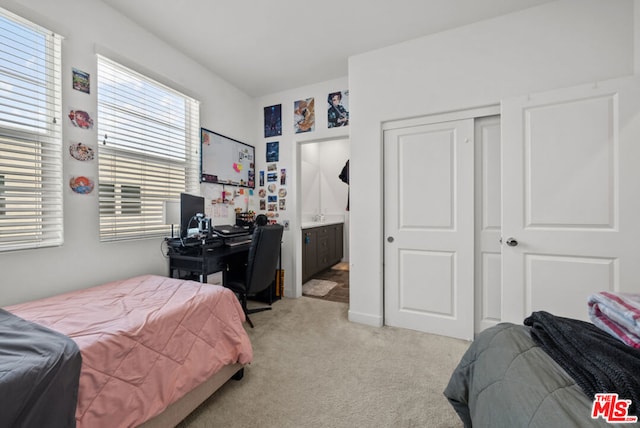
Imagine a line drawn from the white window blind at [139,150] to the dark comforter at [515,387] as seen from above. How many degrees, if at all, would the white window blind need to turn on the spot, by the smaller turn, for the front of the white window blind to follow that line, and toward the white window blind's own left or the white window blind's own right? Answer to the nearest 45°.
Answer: approximately 45° to the white window blind's own right

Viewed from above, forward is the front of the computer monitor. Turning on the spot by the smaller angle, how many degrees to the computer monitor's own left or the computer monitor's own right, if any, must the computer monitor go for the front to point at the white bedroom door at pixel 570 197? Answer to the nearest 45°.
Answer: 0° — it already faces it

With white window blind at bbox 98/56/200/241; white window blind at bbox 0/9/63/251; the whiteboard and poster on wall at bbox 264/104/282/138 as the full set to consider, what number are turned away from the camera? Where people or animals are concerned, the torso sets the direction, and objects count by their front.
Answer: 0

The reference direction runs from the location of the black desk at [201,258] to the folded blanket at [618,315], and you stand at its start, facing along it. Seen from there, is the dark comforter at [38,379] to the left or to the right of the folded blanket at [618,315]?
right

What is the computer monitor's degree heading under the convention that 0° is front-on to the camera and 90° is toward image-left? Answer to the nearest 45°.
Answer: approximately 315°

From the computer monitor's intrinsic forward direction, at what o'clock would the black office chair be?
The black office chair is roughly at 11 o'clock from the computer monitor.

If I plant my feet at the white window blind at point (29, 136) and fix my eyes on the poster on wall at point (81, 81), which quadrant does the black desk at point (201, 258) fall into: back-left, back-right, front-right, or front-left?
front-right

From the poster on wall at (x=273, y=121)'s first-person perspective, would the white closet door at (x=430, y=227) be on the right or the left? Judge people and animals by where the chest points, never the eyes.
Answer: on its left

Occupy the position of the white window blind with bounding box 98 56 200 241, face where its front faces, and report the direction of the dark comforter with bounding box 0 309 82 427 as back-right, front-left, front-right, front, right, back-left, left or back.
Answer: front-right

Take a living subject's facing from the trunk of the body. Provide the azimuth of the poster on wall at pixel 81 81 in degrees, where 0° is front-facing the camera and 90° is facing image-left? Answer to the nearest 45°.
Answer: approximately 315°

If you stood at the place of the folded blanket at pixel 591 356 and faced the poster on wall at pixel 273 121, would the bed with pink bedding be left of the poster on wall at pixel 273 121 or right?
left

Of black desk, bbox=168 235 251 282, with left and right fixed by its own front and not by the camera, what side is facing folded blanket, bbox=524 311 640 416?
front

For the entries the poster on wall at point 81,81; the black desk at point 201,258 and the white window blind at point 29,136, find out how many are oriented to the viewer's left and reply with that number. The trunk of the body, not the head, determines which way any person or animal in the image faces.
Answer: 0

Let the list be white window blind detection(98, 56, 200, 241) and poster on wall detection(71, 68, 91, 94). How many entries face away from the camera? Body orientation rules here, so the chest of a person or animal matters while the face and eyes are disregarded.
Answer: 0

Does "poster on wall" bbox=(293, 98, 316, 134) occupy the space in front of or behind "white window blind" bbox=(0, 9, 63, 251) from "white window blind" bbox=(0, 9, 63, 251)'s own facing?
in front
